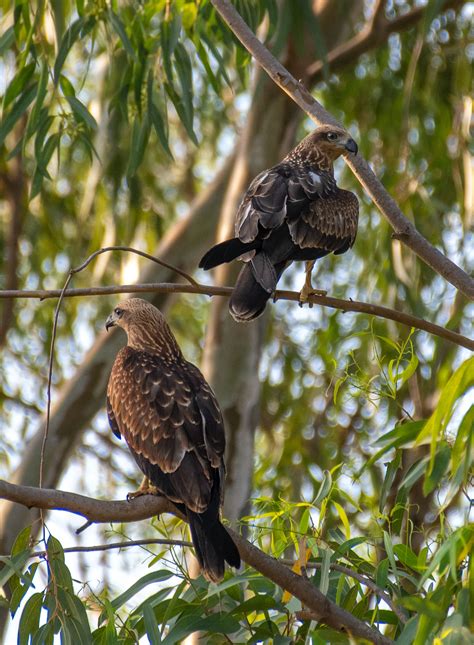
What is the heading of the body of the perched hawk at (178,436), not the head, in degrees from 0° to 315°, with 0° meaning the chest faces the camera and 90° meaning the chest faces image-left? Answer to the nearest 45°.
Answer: approximately 135°

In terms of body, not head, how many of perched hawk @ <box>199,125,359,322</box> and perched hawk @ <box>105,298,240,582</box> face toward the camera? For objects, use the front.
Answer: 0

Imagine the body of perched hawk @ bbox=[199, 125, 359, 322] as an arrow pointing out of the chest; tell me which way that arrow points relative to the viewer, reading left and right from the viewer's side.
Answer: facing away from the viewer and to the right of the viewer
